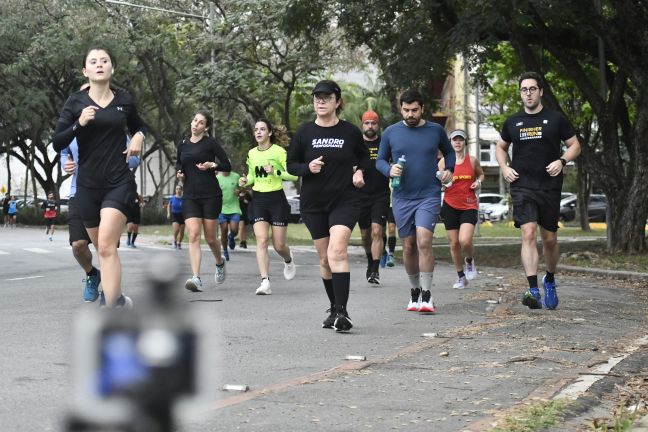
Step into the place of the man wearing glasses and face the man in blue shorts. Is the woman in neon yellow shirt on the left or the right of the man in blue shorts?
right

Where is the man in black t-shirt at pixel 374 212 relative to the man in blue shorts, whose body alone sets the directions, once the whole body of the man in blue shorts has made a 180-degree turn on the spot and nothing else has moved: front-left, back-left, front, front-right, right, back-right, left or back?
front

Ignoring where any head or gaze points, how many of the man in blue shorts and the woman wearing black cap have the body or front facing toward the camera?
2

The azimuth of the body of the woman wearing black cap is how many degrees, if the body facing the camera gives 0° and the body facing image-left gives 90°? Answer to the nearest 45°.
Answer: approximately 0°

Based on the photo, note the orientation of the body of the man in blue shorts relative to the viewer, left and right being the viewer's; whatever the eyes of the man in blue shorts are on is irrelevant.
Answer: facing the viewer

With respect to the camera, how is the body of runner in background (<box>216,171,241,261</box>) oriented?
toward the camera

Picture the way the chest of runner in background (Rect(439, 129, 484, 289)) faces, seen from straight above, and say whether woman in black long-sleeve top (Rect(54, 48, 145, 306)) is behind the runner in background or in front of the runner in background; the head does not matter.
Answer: in front

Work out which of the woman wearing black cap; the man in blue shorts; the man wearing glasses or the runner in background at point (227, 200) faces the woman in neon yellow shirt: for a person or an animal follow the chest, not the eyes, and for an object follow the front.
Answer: the runner in background

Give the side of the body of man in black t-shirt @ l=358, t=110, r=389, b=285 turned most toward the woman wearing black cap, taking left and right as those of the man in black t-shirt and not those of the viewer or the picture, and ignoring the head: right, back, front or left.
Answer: front

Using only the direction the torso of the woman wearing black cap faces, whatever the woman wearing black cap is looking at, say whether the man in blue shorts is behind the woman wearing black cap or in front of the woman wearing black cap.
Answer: behind

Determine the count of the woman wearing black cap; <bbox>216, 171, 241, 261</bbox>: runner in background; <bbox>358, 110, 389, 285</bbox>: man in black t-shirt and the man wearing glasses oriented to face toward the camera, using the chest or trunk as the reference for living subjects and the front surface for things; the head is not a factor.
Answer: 4

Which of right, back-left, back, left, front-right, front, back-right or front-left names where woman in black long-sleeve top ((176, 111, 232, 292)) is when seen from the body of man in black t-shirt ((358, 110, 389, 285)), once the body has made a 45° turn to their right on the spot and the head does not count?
front

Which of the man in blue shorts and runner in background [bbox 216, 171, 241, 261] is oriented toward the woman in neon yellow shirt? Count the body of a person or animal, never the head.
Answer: the runner in background

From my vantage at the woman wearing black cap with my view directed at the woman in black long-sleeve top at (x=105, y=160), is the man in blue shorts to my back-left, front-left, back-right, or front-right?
back-right
